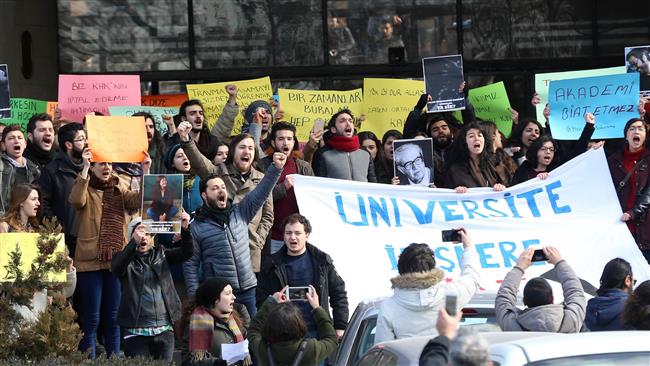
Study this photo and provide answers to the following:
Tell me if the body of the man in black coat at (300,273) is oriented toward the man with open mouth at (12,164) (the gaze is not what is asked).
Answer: no

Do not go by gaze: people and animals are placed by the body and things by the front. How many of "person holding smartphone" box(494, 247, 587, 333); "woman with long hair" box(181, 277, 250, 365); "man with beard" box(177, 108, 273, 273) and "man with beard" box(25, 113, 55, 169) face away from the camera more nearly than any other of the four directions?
1

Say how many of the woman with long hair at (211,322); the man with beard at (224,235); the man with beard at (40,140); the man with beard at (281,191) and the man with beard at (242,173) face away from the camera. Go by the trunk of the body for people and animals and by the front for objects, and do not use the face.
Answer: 0

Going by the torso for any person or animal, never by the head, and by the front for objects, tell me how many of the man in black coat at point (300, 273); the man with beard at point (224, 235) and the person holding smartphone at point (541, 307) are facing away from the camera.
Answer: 1

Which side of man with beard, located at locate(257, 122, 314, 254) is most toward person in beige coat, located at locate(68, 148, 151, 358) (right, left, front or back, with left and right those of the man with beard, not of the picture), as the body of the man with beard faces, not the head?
right

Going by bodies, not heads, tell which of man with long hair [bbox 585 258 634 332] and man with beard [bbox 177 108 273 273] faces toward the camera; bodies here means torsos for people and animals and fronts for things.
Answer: the man with beard

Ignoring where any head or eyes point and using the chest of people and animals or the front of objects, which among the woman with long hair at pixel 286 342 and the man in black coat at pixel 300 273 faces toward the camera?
the man in black coat

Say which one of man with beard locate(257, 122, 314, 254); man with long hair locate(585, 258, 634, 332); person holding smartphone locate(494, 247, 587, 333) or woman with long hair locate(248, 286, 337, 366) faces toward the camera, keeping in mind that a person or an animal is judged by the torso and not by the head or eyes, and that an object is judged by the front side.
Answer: the man with beard

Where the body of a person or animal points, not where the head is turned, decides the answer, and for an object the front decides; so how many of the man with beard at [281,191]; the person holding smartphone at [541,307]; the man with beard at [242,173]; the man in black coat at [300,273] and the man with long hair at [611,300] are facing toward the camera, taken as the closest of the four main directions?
3

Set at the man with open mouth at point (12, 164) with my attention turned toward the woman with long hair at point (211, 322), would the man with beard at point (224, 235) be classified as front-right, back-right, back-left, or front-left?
front-left

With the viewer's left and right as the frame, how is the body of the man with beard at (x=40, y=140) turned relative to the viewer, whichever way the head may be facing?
facing the viewer and to the right of the viewer

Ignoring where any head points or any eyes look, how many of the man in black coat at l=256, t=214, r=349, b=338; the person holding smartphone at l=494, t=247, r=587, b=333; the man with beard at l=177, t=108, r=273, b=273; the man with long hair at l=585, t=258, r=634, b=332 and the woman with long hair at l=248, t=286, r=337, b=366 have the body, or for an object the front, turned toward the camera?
2

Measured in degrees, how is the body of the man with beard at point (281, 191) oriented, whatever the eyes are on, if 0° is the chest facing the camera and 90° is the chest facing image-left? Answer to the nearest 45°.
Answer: approximately 0°

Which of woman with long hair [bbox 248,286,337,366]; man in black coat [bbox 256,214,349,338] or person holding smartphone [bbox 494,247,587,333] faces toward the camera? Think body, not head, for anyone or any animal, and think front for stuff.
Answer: the man in black coat

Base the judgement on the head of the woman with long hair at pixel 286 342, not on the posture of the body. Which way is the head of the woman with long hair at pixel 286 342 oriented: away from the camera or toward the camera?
away from the camera

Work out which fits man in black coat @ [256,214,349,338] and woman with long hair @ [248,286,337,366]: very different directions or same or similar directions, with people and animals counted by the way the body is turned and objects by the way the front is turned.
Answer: very different directions

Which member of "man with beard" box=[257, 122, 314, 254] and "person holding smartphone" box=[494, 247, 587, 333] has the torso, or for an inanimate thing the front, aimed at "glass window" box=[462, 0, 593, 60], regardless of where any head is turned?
the person holding smartphone

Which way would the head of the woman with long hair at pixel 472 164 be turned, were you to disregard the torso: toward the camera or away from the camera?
toward the camera

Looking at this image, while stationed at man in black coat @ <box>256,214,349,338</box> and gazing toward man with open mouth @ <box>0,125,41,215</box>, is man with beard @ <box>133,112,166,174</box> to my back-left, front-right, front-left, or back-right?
front-right

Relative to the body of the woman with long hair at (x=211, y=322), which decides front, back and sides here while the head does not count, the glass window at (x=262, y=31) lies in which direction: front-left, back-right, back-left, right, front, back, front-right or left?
back-left
